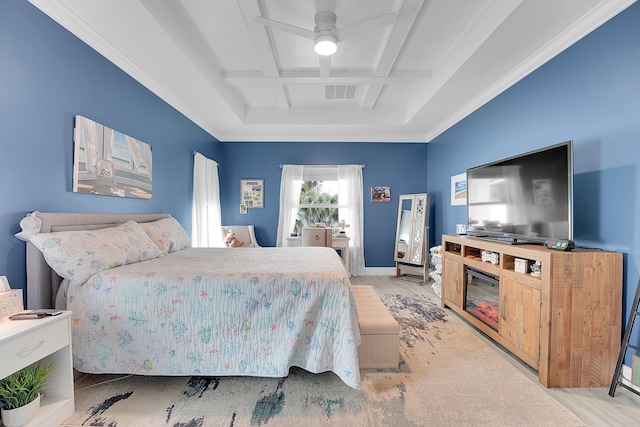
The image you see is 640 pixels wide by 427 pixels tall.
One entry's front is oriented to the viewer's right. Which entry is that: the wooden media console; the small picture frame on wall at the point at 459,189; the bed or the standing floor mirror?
the bed

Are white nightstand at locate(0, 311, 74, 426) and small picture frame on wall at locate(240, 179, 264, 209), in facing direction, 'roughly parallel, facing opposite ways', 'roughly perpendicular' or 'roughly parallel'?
roughly perpendicular

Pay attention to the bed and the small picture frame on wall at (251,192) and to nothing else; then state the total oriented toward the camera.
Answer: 1

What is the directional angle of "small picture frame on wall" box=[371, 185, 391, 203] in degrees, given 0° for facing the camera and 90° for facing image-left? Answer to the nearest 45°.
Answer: approximately 0°

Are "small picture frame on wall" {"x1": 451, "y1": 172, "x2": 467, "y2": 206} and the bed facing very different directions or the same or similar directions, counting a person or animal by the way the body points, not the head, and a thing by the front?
very different directions

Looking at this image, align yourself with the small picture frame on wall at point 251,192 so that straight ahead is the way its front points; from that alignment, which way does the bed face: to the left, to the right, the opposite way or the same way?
to the left

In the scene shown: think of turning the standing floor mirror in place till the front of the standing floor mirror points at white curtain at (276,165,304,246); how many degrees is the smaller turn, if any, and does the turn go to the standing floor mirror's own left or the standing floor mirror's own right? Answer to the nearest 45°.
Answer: approximately 45° to the standing floor mirror's own right

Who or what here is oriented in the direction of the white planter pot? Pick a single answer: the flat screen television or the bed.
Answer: the flat screen television

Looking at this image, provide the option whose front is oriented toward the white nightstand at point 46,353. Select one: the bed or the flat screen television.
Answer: the flat screen television

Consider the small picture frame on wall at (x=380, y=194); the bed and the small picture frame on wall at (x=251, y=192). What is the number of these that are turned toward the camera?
2

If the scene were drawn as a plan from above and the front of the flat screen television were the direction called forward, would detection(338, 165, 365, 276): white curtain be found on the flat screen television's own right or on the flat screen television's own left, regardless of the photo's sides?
on the flat screen television's own right

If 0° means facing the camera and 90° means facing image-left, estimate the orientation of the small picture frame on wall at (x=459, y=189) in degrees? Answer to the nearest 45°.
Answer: approximately 45°

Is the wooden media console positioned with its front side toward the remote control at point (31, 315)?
yes

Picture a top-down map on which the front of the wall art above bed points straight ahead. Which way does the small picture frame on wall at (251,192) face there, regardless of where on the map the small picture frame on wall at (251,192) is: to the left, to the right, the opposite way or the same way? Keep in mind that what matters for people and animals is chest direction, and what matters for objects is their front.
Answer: to the right

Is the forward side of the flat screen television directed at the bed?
yes
